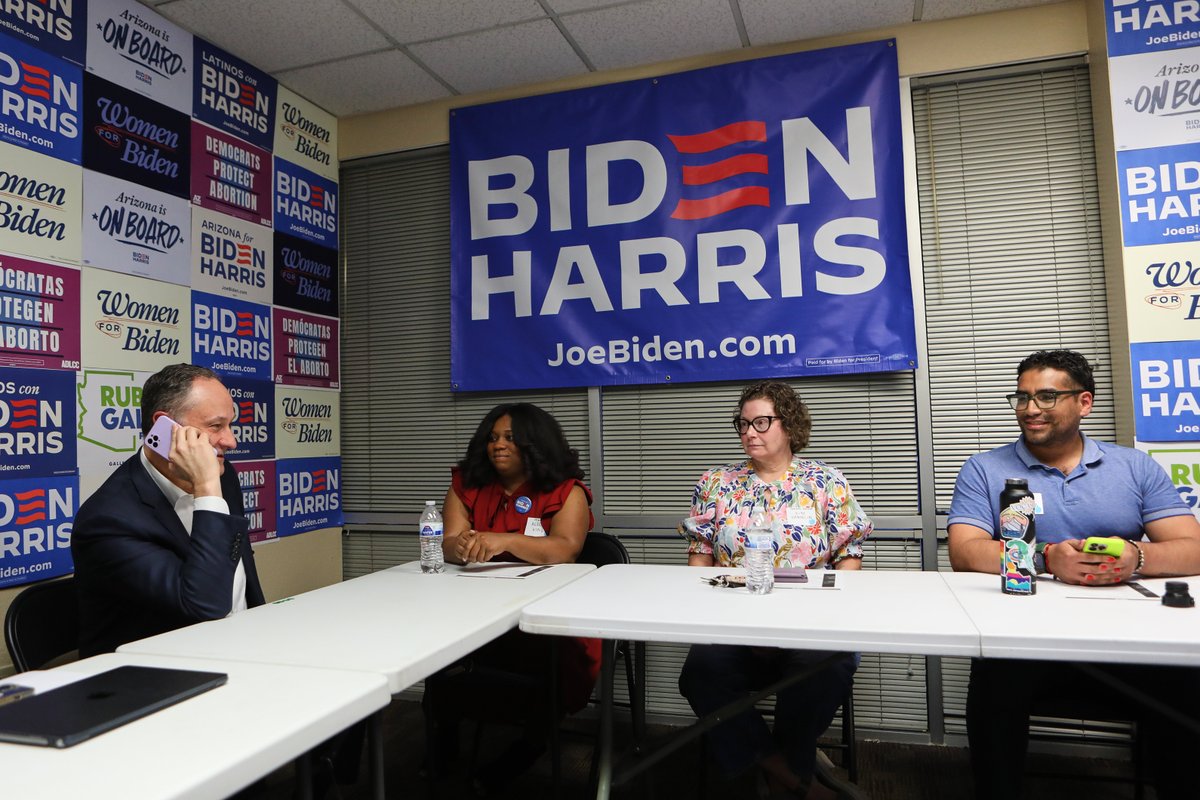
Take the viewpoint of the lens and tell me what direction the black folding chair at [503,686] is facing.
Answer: facing the viewer and to the left of the viewer

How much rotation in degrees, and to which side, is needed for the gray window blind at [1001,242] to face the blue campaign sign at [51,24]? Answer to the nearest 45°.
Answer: approximately 45° to its right

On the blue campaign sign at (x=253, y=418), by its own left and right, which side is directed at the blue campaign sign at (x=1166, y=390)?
front

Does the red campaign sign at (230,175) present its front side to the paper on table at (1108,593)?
yes

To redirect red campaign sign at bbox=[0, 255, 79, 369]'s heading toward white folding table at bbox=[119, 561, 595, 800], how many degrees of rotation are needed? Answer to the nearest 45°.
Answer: approximately 45° to its right

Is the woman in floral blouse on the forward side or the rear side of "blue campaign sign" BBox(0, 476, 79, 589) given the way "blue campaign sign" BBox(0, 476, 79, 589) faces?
on the forward side

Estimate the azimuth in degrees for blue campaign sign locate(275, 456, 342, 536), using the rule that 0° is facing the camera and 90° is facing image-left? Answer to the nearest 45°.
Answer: approximately 315°

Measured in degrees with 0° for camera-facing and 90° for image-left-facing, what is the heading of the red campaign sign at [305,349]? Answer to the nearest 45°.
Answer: approximately 315°

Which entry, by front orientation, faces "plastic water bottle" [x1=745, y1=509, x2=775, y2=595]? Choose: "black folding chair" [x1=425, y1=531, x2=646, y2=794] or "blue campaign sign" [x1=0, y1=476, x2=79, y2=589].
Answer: the blue campaign sign

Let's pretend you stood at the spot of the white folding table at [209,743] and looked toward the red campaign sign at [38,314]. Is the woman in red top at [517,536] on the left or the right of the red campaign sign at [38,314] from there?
right

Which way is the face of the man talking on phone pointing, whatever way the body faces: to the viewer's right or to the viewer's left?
to the viewer's right

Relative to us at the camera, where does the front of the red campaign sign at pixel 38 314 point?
facing the viewer and to the right of the viewer

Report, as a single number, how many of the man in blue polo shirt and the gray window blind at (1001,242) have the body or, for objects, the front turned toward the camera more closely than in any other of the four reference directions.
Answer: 2

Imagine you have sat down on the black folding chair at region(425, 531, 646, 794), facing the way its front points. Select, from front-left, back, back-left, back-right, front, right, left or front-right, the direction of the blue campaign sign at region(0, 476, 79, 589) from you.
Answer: front-right

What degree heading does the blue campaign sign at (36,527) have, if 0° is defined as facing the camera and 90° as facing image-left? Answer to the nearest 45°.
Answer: approximately 315°

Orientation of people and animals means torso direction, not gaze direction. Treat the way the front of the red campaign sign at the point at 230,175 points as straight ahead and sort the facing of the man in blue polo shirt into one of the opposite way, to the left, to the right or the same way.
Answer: to the right

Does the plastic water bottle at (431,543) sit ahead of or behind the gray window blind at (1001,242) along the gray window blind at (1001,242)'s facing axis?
ahead

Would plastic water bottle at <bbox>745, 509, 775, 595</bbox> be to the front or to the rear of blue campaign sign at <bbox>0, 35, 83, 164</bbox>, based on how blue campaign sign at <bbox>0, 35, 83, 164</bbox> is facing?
to the front

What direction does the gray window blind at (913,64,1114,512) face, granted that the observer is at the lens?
facing the viewer
